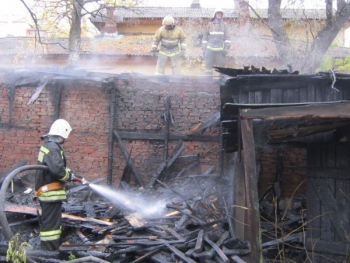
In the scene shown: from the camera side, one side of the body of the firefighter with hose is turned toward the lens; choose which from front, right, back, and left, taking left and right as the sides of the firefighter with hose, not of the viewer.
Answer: right

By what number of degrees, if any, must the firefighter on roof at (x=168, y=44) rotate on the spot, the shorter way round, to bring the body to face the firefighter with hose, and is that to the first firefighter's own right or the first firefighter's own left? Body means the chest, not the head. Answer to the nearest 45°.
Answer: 0° — they already face them

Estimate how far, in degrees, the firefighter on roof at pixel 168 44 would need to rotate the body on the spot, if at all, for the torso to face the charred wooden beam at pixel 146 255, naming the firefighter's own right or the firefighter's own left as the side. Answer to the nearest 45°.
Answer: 0° — they already face it

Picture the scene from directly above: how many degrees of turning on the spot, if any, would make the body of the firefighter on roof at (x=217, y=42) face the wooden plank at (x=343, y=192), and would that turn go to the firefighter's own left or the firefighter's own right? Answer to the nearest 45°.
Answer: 0° — they already face it

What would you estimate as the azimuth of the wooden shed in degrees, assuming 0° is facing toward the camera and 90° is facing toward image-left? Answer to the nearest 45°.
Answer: approximately 0°

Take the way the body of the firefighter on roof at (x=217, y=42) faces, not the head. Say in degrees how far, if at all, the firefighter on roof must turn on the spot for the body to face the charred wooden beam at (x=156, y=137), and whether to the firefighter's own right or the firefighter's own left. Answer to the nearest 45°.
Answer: approximately 45° to the firefighter's own right

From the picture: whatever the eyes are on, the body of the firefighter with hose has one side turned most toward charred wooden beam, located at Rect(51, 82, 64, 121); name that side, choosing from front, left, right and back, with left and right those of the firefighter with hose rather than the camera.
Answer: left

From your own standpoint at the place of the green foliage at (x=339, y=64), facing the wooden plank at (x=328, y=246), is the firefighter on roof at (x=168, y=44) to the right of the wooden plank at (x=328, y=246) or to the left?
right

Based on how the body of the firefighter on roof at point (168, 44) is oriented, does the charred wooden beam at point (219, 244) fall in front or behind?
in front

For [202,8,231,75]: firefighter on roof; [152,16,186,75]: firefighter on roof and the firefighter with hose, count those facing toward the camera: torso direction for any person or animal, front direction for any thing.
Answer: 2
